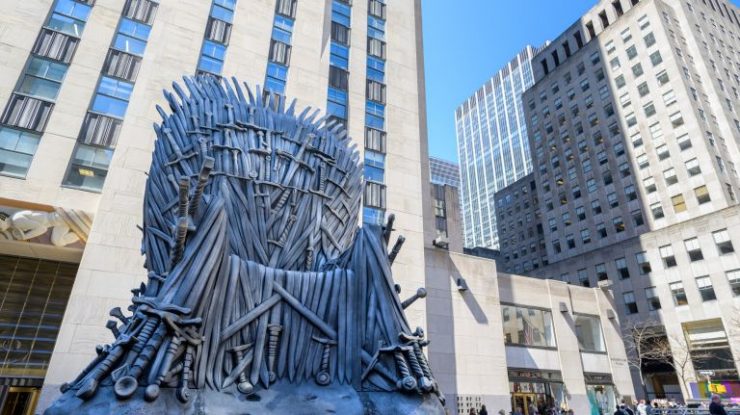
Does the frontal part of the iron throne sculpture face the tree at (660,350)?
no
